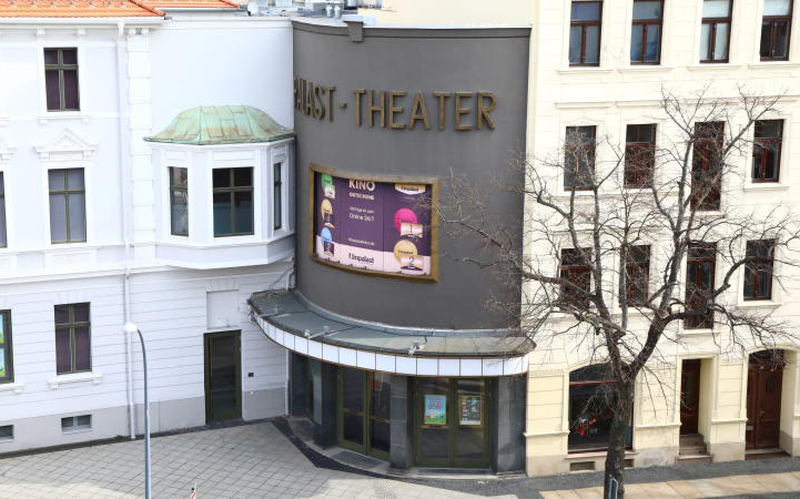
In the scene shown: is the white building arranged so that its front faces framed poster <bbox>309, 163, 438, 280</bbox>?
no

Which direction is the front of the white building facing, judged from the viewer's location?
facing the viewer

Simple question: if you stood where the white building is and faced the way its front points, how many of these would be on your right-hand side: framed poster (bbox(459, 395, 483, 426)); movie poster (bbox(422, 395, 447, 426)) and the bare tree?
0

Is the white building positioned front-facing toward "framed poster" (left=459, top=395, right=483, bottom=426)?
no

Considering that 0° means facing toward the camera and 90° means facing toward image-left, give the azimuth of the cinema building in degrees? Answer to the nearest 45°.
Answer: approximately 45°

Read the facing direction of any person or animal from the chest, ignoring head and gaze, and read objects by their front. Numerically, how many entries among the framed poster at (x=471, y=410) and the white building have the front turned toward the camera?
2

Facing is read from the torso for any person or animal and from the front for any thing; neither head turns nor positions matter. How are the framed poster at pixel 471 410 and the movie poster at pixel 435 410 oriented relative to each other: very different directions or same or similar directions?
same or similar directions

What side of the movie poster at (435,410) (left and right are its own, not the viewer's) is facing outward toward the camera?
front

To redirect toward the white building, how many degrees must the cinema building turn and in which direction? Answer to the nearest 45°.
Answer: approximately 45° to its right

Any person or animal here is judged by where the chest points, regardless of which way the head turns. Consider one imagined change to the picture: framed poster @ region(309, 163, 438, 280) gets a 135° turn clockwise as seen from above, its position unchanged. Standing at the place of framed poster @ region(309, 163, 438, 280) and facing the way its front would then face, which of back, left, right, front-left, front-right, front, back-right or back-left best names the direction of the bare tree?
right

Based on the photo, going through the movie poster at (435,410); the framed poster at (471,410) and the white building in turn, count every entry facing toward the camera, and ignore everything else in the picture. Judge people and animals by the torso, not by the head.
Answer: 3

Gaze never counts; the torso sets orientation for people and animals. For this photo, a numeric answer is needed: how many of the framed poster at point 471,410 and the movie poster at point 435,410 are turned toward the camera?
2

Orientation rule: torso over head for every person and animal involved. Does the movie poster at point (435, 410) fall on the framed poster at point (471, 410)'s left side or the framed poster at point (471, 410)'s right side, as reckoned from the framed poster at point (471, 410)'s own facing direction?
on its right

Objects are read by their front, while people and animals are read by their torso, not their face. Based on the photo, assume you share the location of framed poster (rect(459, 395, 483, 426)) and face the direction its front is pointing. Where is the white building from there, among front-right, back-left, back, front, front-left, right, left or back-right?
right

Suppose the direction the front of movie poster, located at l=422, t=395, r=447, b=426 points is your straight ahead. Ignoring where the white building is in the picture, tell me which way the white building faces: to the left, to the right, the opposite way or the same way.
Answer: the same way

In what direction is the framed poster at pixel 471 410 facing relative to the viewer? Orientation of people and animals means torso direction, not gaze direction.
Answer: toward the camera
